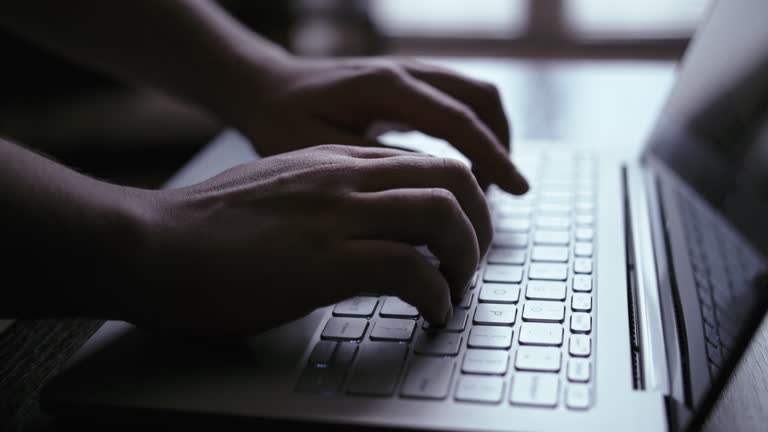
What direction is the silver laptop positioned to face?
to the viewer's left
